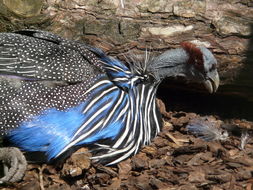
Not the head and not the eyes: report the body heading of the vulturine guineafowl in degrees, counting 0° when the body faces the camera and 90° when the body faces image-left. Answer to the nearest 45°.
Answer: approximately 270°
